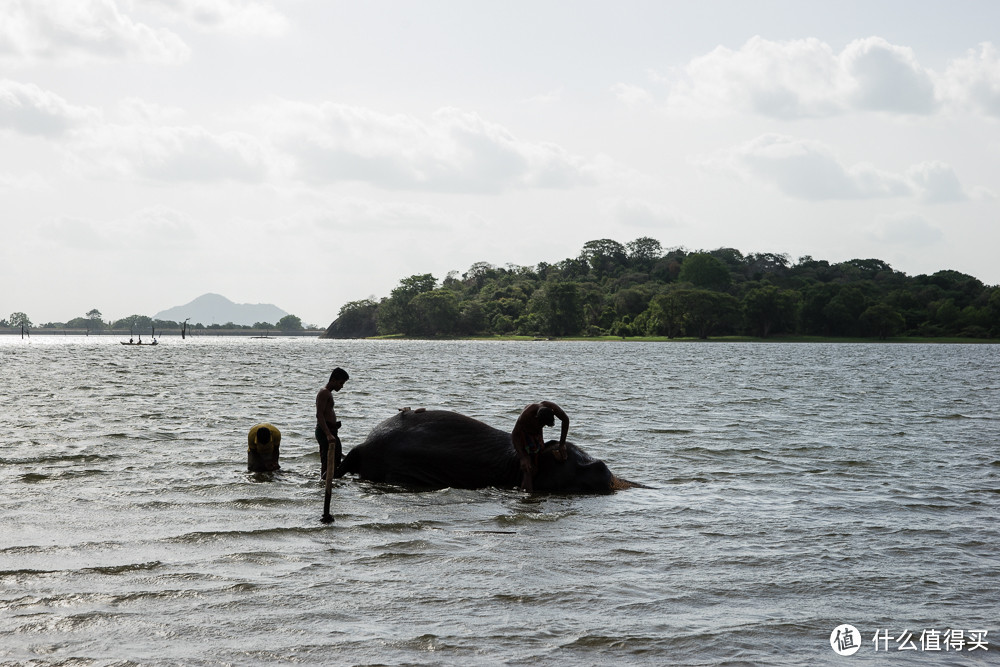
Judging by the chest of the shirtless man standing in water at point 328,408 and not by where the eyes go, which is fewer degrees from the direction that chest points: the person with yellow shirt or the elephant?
the elephant

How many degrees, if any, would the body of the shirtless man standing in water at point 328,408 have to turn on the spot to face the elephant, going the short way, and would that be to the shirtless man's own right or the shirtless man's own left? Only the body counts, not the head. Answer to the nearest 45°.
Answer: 0° — they already face it

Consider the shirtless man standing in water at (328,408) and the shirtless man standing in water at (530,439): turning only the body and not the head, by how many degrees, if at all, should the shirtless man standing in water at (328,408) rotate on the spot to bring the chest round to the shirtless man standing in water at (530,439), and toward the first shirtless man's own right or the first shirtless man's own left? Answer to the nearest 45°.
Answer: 0° — they already face them

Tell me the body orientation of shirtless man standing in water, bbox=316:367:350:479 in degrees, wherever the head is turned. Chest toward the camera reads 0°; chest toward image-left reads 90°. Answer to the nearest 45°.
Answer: approximately 270°
